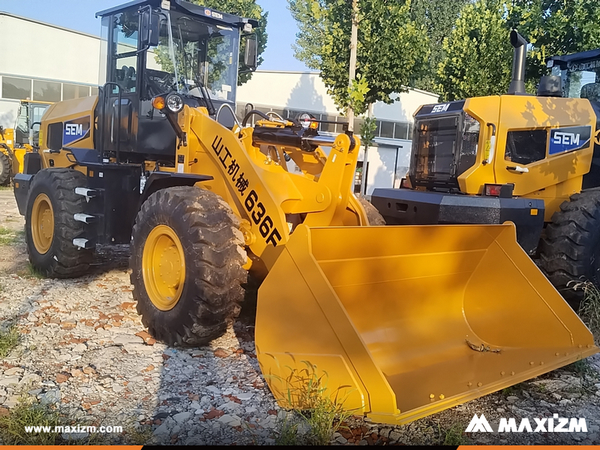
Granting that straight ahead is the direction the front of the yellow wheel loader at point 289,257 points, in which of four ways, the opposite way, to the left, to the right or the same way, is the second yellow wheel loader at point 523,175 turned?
to the left

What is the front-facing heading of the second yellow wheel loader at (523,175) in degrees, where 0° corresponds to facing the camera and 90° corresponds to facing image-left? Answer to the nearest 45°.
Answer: approximately 225°

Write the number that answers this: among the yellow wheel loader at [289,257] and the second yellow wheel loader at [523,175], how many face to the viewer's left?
0

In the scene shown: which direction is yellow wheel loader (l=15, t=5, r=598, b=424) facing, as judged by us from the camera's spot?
facing the viewer and to the right of the viewer

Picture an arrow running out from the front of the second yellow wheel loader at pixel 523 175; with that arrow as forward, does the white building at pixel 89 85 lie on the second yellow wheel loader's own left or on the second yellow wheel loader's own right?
on the second yellow wheel loader's own left

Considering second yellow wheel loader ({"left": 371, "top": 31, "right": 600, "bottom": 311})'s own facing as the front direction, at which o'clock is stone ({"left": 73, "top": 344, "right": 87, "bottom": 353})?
The stone is roughly at 6 o'clock from the second yellow wheel loader.

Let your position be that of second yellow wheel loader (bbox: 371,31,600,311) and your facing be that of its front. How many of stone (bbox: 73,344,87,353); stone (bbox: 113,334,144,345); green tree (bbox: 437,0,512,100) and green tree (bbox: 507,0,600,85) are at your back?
2

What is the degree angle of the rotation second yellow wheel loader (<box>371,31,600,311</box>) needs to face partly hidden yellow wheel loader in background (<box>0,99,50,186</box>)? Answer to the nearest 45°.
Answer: approximately 90° to its left

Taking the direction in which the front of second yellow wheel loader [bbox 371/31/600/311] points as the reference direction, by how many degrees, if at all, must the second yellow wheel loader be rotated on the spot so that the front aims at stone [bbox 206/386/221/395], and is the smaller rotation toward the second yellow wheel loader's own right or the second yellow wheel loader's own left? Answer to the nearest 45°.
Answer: approximately 180°

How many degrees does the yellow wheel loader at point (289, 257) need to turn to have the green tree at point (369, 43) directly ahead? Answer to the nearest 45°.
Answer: approximately 135° to its left

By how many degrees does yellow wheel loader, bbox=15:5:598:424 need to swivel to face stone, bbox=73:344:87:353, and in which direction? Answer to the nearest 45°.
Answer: approximately 135° to its right
